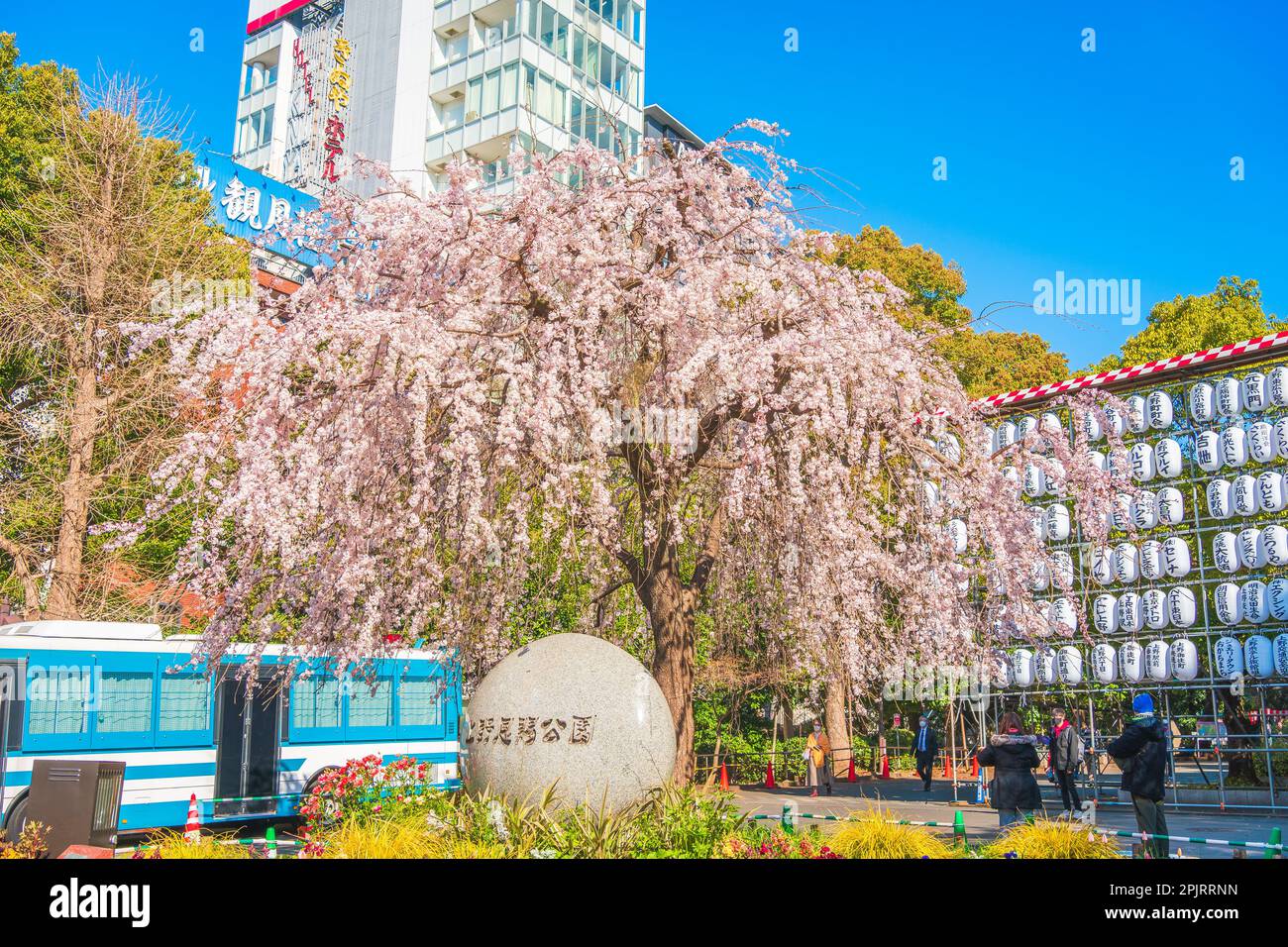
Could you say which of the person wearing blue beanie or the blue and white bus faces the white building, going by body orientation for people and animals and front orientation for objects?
the person wearing blue beanie

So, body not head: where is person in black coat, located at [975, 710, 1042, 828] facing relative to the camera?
away from the camera

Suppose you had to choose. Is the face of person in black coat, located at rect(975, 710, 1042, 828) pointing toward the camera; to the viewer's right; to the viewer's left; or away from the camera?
away from the camera

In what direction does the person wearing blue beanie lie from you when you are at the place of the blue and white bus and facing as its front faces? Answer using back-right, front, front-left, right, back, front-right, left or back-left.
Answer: back-left

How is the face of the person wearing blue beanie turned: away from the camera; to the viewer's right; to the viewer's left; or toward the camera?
away from the camera

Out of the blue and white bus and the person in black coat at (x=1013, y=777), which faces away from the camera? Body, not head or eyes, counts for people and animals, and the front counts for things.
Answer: the person in black coat

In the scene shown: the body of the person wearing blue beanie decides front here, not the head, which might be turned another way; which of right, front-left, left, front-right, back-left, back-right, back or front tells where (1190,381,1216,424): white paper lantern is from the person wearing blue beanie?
front-right

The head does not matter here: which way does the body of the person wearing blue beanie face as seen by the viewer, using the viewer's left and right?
facing away from the viewer and to the left of the viewer

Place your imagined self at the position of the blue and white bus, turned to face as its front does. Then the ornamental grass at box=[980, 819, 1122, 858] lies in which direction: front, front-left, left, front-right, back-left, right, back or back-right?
back-left

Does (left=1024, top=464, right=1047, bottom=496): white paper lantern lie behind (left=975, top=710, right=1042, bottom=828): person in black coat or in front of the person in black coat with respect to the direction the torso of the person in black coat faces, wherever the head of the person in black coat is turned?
in front

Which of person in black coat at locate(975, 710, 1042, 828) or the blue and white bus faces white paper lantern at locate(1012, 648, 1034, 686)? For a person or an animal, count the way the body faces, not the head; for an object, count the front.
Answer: the person in black coat

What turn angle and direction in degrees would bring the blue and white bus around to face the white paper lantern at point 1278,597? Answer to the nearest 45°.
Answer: approximately 180°

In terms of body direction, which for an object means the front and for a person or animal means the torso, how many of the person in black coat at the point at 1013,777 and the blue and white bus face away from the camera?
1

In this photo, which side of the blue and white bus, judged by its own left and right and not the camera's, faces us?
left

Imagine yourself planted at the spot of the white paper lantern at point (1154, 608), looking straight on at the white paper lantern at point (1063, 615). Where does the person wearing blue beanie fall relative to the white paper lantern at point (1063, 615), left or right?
left

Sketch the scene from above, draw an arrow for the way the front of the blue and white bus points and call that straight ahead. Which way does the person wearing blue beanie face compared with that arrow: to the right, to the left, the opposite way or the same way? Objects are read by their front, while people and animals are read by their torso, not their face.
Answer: to the right

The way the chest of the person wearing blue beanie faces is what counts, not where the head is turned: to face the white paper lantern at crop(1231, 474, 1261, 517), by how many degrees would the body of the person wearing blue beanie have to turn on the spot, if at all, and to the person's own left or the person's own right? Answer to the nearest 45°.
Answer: approximately 45° to the person's own right

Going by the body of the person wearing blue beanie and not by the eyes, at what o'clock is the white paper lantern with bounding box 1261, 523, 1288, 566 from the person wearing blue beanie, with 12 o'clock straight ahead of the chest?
The white paper lantern is roughly at 2 o'clock from the person wearing blue beanie.
